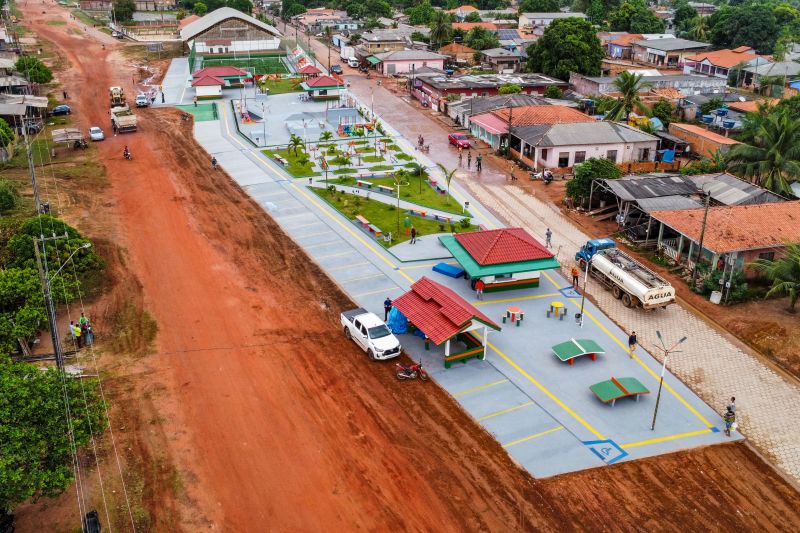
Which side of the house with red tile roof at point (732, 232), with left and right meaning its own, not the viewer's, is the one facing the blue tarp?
front

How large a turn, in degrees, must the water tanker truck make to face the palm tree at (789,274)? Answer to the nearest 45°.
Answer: approximately 135° to its right

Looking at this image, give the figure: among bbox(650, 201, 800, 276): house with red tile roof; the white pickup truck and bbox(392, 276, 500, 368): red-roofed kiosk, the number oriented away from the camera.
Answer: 0

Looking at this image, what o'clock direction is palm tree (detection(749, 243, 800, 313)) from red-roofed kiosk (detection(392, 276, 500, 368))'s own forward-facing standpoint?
The palm tree is roughly at 10 o'clock from the red-roofed kiosk.

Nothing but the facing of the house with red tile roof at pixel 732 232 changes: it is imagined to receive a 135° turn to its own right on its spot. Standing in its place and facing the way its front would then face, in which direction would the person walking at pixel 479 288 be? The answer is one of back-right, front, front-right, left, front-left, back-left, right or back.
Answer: back-left

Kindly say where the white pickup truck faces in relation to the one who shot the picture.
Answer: facing the viewer and to the right of the viewer

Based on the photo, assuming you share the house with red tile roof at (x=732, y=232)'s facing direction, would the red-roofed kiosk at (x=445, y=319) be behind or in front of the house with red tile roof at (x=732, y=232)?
in front

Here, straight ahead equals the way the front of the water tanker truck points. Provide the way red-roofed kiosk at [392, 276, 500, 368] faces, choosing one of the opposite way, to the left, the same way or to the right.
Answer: the opposite way

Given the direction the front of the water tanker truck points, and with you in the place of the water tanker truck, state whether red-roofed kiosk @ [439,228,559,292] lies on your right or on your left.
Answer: on your left

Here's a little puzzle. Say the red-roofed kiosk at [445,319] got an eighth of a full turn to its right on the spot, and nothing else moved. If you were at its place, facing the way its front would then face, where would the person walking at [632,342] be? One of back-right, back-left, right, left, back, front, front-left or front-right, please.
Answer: left

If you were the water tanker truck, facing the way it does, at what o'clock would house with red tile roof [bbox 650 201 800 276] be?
The house with red tile roof is roughly at 3 o'clock from the water tanker truck.

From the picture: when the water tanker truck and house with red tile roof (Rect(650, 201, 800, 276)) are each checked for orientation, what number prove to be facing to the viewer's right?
0

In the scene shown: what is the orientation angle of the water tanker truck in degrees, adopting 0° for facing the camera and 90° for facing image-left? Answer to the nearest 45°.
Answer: approximately 135°

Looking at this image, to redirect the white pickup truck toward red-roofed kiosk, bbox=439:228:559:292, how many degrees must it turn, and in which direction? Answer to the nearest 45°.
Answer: approximately 90° to its left

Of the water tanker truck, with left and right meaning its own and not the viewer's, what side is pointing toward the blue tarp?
left

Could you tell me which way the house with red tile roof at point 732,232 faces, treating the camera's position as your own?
facing the viewer and to the left of the viewer

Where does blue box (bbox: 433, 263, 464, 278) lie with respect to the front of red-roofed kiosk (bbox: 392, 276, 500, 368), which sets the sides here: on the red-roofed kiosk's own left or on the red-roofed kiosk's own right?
on the red-roofed kiosk's own left

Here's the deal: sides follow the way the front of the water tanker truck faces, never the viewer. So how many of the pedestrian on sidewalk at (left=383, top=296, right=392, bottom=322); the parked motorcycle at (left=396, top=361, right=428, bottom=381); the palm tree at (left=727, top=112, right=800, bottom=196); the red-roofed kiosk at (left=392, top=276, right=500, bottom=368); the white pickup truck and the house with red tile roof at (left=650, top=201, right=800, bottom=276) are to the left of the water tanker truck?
4
